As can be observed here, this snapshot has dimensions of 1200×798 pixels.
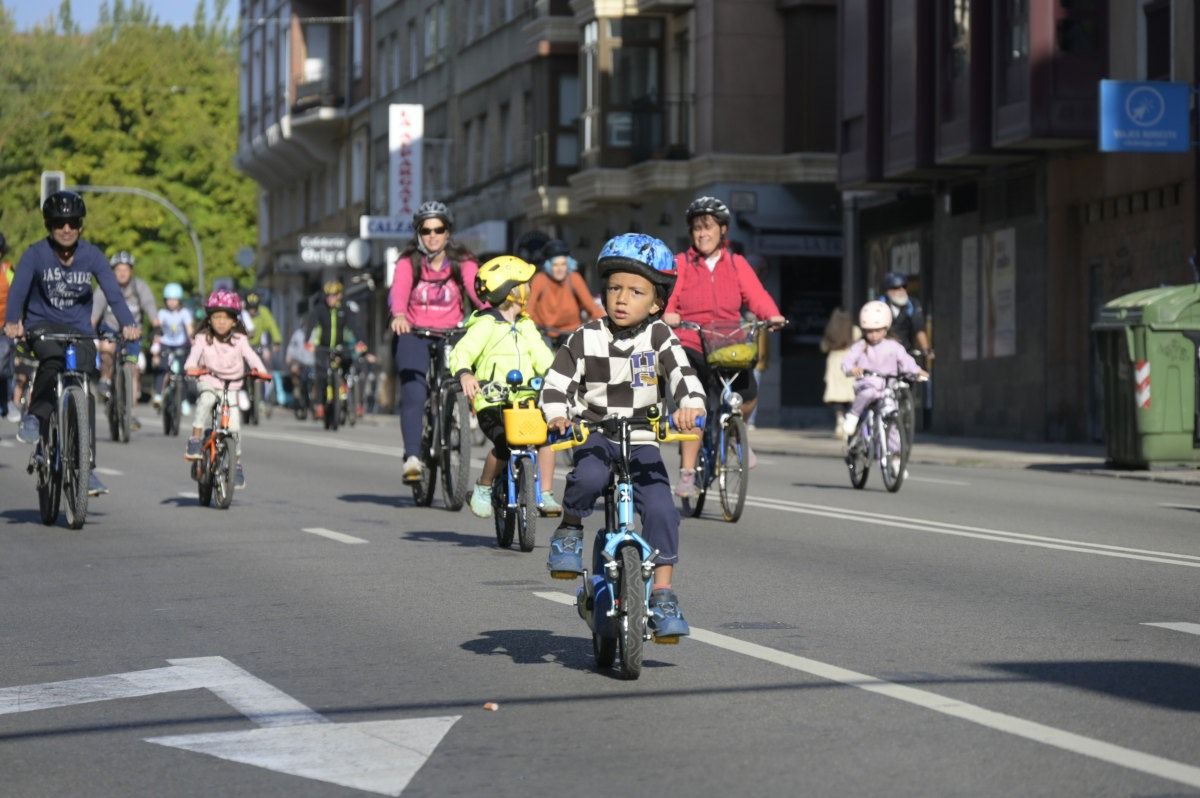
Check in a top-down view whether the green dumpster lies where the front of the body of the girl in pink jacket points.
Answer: no

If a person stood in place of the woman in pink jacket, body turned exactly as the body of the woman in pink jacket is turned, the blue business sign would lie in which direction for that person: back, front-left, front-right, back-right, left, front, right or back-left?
back-left

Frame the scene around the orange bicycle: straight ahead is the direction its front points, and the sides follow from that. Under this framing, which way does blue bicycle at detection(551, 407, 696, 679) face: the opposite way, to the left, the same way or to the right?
the same way

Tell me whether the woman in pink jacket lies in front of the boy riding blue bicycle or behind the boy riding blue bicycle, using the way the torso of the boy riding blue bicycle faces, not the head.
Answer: behind

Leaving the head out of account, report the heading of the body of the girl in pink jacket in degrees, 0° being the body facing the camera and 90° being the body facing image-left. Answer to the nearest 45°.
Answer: approximately 0°

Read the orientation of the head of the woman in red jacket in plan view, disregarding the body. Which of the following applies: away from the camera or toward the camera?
toward the camera

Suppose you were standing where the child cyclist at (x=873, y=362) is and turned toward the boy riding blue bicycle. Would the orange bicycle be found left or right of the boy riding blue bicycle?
right

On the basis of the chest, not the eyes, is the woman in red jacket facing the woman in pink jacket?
no

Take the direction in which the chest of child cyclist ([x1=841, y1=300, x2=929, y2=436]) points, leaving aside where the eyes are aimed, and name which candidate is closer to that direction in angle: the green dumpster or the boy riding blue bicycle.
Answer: the boy riding blue bicycle

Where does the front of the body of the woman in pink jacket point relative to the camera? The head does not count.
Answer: toward the camera

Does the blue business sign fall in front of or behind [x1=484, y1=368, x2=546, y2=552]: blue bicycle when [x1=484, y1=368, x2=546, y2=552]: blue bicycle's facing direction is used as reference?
behind

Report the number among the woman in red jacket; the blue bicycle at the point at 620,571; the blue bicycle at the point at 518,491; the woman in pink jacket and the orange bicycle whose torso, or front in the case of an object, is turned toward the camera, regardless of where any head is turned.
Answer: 5

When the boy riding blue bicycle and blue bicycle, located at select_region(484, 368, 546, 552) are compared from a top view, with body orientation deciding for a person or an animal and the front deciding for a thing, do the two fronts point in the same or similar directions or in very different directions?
same or similar directions

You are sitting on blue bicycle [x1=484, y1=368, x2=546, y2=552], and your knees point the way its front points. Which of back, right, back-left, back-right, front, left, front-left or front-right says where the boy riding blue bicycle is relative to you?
front

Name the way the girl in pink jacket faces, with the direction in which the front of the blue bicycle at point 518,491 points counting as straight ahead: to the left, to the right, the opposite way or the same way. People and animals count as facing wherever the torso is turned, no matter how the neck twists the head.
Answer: the same way

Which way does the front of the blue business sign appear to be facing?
toward the camera

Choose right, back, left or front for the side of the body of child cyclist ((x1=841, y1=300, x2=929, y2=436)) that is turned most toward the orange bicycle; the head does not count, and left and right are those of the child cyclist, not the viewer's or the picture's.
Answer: right

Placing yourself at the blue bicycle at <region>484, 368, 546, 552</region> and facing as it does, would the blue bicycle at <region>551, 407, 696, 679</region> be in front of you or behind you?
in front

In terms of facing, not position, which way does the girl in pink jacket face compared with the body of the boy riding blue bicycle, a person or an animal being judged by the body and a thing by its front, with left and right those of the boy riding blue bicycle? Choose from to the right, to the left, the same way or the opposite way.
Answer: the same way
